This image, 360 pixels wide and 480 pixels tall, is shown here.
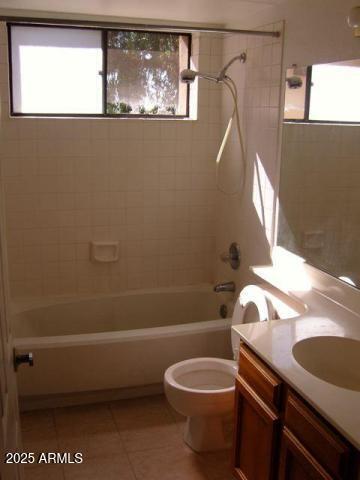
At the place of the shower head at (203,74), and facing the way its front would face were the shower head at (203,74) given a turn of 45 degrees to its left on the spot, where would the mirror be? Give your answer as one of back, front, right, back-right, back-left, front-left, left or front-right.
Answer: left

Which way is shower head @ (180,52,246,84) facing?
to the viewer's left

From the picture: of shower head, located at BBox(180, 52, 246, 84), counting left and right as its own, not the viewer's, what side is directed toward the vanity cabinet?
left
